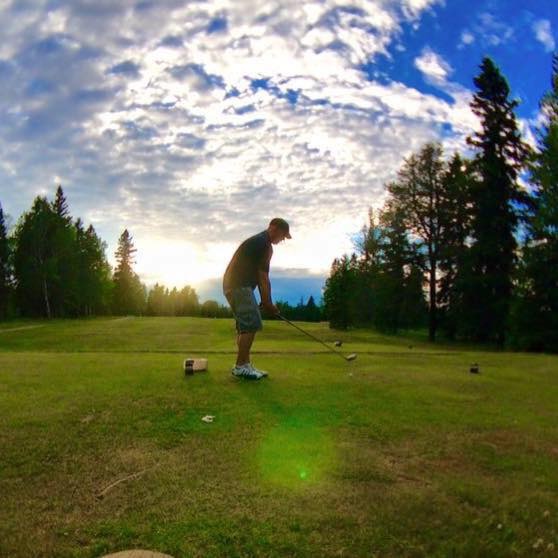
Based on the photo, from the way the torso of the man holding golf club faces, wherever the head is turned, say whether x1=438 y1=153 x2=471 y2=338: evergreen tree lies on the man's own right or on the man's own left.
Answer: on the man's own left

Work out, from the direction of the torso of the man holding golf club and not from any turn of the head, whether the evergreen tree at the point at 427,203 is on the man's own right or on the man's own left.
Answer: on the man's own left

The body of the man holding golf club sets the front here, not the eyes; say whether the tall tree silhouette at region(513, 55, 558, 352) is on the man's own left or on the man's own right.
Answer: on the man's own left

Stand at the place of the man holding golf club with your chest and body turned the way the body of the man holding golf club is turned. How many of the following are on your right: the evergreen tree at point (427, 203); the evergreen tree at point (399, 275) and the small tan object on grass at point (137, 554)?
1

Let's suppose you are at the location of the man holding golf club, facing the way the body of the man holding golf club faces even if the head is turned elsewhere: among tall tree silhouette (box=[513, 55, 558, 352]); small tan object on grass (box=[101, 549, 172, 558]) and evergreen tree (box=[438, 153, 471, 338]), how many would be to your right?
1

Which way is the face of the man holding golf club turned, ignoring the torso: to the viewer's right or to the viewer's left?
to the viewer's right

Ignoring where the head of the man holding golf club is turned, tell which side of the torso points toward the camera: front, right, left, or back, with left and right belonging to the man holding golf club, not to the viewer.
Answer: right

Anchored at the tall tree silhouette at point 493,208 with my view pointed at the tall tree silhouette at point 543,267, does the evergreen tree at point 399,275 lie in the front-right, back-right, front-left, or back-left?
back-right

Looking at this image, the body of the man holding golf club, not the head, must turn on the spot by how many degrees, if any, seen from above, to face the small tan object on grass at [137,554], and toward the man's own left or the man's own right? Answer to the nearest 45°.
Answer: approximately 90° to the man's own right

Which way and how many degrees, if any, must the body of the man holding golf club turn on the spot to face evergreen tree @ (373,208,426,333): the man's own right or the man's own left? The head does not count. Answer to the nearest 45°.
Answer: approximately 90° to the man's own left

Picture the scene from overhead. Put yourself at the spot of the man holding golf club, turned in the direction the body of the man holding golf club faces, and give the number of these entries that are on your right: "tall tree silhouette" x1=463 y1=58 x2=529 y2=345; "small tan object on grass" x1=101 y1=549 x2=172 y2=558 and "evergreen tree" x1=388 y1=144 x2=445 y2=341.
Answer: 1
